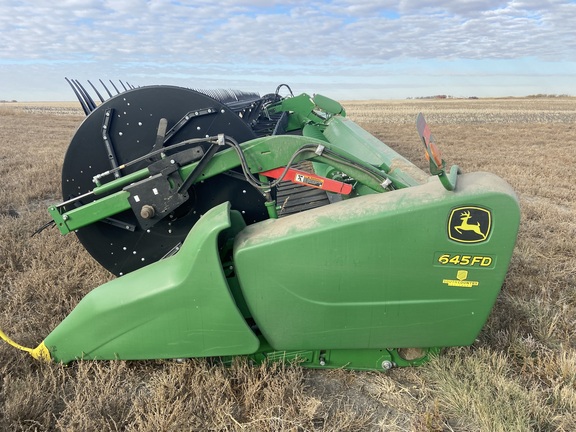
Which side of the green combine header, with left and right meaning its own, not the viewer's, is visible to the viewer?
left
